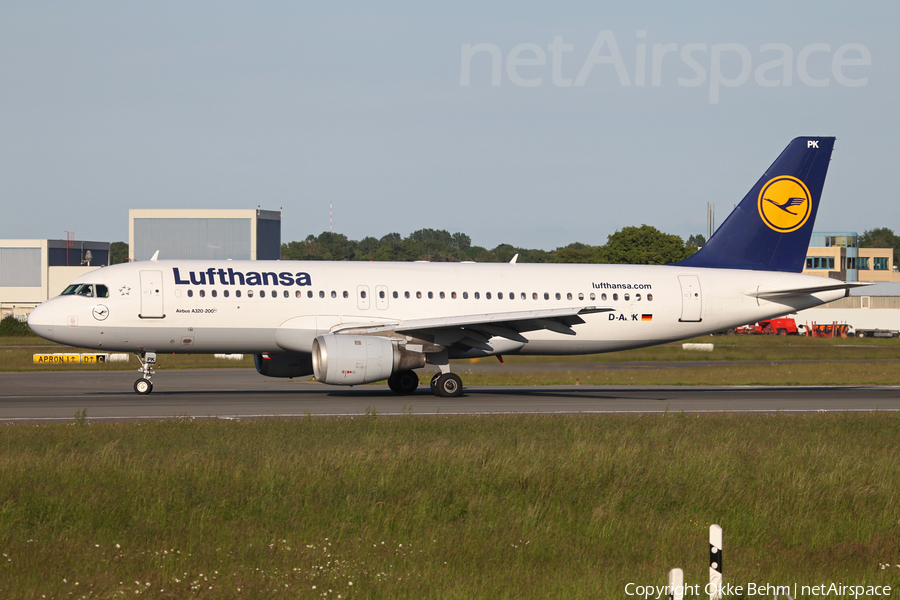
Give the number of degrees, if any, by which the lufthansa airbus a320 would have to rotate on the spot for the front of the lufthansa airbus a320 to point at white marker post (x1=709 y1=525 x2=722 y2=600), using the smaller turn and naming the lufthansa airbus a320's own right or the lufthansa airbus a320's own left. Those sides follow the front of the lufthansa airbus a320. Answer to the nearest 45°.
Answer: approximately 90° to the lufthansa airbus a320's own left

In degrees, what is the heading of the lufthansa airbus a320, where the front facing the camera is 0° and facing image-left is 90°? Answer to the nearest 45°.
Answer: approximately 90°
